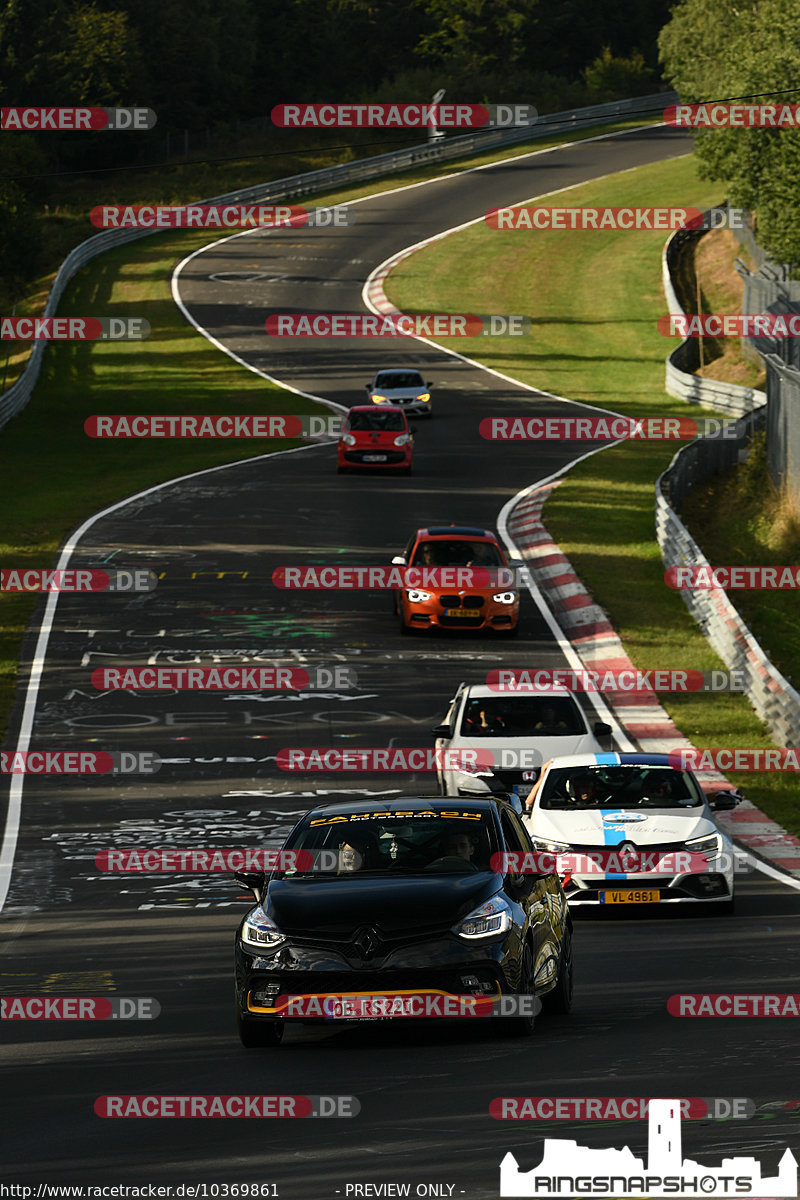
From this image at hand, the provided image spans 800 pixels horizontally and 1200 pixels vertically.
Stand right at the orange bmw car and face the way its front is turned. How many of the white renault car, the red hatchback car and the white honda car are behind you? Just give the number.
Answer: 1

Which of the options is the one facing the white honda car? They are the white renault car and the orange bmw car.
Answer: the orange bmw car

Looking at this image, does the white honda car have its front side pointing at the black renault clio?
yes

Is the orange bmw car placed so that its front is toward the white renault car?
yes

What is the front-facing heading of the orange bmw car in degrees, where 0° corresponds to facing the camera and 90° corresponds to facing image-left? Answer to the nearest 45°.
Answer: approximately 0°

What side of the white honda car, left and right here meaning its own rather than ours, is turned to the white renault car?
front

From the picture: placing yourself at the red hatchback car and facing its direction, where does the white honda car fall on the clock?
The white honda car is roughly at 12 o'clock from the red hatchback car.

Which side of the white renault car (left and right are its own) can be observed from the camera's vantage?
front

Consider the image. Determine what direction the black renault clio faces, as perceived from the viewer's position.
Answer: facing the viewer

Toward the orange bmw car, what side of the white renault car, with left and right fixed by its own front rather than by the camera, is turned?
back

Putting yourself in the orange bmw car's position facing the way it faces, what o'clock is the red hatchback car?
The red hatchback car is roughly at 6 o'clock from the orange bmw car.

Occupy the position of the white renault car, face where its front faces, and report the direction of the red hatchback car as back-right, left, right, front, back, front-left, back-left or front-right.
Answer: back

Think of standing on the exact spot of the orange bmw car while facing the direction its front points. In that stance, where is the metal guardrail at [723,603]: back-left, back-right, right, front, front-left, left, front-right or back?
left

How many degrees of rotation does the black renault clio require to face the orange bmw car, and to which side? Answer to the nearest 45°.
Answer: approximately 180°

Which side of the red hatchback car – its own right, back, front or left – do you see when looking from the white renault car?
front
